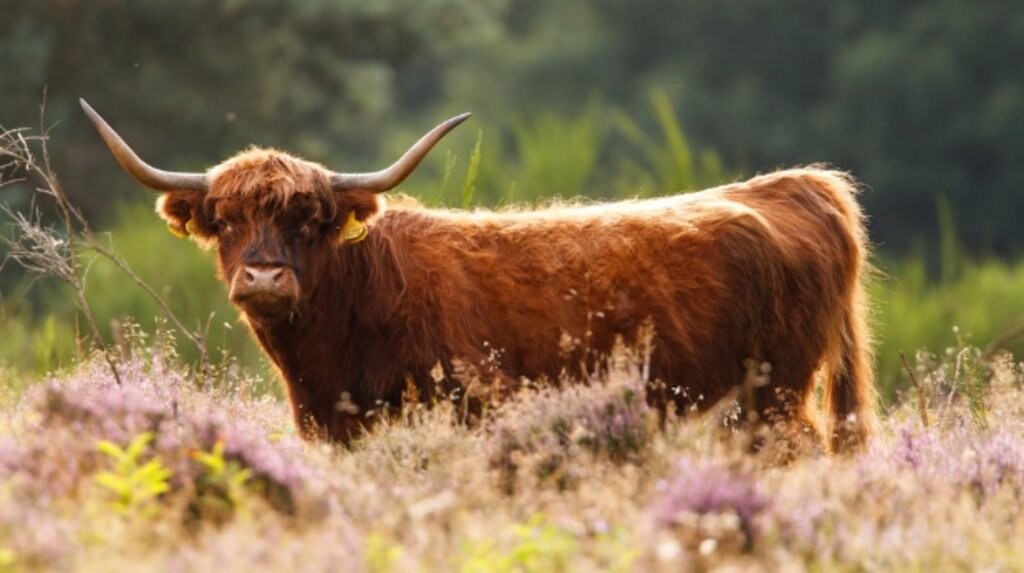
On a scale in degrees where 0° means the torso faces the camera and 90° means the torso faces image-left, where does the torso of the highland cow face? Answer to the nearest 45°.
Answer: approximately 90°

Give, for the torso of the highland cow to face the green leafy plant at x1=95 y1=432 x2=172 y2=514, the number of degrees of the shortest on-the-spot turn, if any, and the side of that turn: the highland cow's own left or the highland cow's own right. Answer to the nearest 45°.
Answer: approximately 45° to the highland cow's own left

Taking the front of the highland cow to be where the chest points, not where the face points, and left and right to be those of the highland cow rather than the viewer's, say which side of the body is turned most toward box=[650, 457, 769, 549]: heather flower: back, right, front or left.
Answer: left

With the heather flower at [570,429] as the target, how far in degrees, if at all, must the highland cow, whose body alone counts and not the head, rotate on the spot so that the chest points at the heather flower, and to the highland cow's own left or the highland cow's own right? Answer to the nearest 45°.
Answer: approximately 90° to the highland cow's own left

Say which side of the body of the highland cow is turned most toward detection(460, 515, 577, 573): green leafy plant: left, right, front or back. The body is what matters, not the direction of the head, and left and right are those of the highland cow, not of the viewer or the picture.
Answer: left
